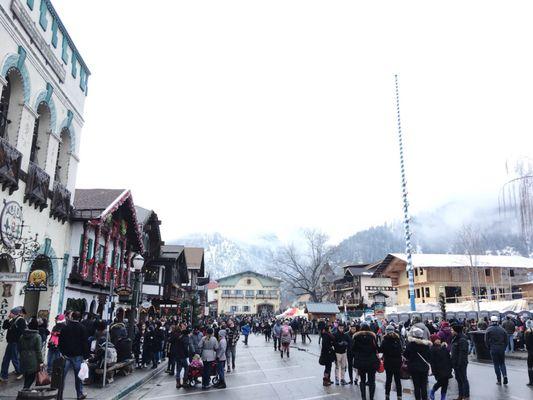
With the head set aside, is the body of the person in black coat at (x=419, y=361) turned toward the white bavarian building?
no

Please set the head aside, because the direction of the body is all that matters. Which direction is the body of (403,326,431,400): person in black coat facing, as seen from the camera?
away from the camera

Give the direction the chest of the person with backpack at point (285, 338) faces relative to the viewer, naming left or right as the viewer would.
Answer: facing away from the viewer

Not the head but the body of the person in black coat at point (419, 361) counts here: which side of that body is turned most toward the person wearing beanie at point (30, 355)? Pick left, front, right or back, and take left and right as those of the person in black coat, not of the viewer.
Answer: left

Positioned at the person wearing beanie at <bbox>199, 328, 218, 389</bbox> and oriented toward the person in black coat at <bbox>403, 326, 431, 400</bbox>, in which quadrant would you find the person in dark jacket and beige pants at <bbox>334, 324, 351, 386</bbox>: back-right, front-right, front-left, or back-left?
front-left

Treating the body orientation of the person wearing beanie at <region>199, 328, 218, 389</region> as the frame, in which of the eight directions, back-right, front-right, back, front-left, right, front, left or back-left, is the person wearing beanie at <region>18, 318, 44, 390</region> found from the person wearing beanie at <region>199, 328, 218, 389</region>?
back-left

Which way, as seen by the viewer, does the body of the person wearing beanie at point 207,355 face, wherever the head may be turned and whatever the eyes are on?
away from the camera

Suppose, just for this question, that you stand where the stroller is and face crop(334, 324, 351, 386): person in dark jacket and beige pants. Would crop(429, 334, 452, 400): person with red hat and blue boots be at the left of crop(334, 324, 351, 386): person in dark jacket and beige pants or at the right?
right

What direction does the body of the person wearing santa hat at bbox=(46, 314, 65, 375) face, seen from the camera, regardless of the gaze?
to the viewer's right

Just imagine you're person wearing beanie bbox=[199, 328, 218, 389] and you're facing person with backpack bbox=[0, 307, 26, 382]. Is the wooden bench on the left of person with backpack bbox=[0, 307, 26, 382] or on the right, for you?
right

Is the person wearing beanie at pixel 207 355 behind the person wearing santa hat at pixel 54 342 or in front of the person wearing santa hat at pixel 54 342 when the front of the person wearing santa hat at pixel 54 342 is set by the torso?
in front

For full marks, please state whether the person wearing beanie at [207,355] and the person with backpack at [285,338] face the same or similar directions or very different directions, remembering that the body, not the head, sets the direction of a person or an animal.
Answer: same or similar directions

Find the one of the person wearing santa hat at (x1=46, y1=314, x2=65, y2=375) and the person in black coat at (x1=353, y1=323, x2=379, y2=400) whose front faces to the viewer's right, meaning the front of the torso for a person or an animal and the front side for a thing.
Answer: the person wearing santa hat
